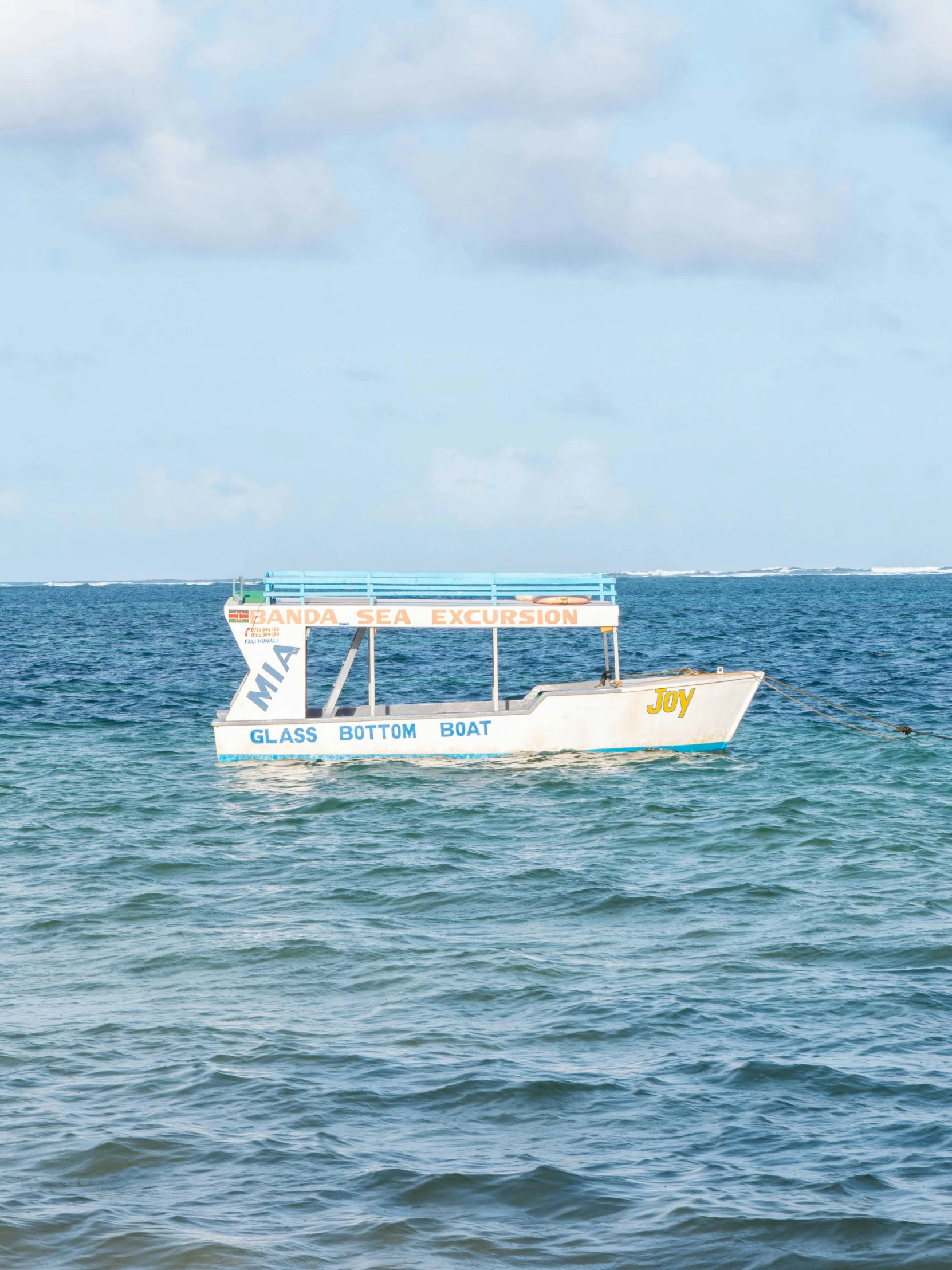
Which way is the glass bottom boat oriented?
to the viewer's right
